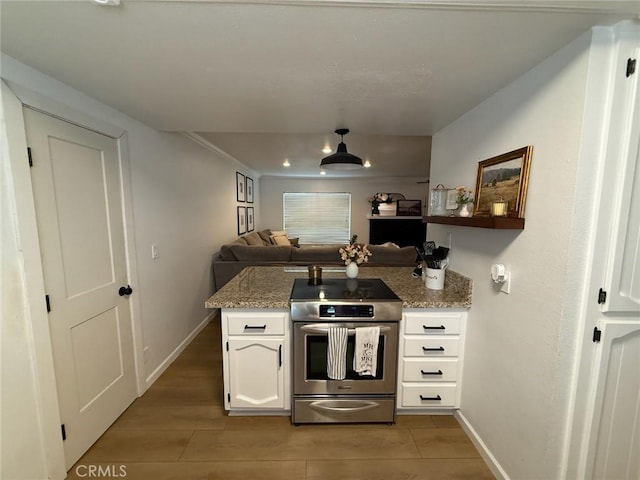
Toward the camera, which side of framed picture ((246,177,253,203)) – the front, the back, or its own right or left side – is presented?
right

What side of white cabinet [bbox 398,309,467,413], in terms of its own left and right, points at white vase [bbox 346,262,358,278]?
right

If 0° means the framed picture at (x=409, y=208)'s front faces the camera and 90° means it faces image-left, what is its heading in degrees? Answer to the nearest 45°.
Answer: approximately 0°

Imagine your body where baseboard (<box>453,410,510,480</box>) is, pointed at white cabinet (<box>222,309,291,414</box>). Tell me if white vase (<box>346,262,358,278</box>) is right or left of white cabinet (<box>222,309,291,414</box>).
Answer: right

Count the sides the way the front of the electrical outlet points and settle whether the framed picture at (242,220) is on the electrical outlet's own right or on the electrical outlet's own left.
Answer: on the electrical outlet's own right

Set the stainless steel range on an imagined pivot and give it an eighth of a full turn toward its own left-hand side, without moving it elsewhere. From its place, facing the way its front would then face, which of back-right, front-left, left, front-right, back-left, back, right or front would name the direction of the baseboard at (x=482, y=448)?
front-left

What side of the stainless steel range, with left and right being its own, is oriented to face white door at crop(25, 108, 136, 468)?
right

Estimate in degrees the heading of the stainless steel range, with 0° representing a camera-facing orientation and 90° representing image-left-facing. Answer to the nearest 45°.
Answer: approximately 0°
